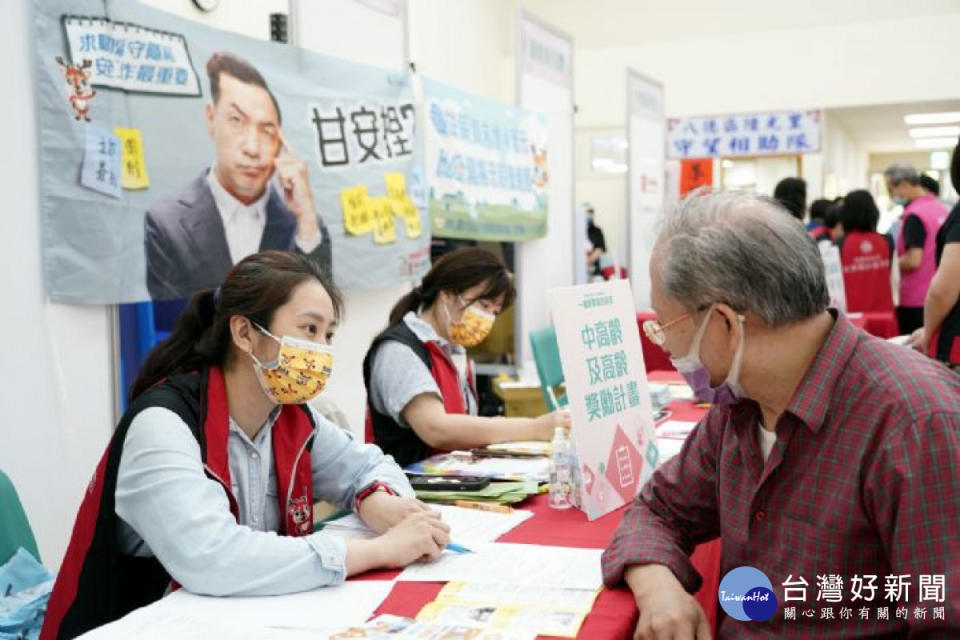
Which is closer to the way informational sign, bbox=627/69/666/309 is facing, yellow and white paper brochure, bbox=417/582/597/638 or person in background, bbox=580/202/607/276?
the yellow and white paper brochure

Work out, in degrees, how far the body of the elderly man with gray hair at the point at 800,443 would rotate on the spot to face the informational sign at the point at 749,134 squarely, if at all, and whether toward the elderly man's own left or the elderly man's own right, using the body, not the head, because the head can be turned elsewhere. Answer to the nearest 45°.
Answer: approximately 135° to the elderly man's own right

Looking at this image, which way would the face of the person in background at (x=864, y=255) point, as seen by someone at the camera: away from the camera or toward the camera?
away from the camera

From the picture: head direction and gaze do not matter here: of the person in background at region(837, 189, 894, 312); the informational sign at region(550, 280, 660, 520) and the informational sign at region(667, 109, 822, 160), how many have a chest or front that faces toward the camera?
2

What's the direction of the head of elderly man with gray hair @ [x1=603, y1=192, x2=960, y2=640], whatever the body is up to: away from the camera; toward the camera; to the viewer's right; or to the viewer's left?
to the viewer's left

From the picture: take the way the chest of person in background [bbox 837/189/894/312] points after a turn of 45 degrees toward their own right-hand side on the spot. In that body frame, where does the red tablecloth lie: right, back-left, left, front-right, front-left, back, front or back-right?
back-right

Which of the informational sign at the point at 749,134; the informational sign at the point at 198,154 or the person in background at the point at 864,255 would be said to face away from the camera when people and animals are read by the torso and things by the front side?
the person in background

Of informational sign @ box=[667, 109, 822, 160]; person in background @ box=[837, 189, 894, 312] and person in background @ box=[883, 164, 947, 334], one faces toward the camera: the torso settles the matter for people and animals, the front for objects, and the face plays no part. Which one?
the informational sign

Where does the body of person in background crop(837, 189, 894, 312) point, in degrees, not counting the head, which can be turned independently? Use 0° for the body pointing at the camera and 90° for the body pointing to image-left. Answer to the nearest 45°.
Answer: approximately 180°

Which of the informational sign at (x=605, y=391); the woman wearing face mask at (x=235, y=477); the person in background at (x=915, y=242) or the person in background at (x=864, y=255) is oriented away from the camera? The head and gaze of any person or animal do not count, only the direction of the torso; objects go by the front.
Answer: the person in background at (x=864, y=255)

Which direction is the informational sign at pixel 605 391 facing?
toward the camera

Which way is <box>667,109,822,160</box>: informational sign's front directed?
toward the camera

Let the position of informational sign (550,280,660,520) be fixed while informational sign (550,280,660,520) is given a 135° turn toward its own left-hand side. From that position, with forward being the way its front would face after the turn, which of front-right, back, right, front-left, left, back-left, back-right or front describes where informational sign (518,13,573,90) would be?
front-left

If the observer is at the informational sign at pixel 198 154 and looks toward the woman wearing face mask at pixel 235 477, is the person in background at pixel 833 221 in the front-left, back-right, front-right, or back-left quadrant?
back-left

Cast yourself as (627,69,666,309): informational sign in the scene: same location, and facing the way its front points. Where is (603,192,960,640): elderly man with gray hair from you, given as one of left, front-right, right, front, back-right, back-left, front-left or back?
front-right

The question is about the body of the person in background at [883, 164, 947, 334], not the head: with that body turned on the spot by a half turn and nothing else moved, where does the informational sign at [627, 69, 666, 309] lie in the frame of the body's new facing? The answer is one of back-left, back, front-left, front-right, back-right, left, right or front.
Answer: back
